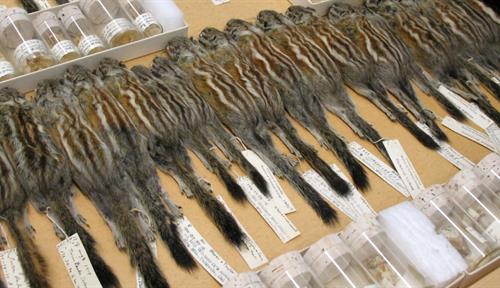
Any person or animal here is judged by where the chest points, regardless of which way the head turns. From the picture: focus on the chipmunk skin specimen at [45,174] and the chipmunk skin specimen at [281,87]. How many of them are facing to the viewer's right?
0

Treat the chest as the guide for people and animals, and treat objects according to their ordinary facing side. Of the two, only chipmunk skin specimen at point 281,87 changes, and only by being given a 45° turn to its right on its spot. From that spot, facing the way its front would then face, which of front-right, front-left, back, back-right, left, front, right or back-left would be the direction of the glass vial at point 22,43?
back-left

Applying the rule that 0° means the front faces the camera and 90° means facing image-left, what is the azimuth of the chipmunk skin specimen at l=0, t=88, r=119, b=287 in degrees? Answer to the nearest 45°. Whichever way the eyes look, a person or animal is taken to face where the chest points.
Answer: approximately 135°

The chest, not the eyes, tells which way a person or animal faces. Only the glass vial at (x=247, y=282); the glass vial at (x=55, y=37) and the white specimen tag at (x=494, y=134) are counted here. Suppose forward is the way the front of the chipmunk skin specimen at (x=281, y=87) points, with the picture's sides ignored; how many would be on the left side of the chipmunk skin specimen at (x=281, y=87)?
2

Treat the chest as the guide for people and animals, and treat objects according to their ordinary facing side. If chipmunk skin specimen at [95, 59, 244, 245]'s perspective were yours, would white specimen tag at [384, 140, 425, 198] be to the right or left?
on its right

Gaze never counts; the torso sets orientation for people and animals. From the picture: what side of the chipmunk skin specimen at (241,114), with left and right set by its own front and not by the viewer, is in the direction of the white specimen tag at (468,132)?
right

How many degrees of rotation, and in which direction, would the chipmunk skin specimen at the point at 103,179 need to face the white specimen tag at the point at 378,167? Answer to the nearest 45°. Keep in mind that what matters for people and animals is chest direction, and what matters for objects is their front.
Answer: approximately 135° to its right

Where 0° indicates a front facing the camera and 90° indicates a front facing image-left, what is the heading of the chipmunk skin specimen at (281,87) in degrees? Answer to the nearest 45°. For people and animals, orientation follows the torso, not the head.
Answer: approximately 135°

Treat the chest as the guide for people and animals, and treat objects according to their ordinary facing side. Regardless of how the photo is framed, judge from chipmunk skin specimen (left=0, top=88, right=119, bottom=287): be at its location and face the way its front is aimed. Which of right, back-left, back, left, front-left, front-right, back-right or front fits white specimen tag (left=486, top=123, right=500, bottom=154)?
back-right

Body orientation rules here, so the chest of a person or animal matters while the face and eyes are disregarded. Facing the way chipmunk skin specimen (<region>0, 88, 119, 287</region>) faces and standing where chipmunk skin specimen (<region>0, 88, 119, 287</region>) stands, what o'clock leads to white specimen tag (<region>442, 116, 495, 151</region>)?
The white specimen tag is roughly at 4 o'clock from the chipmunk skin specimen.
